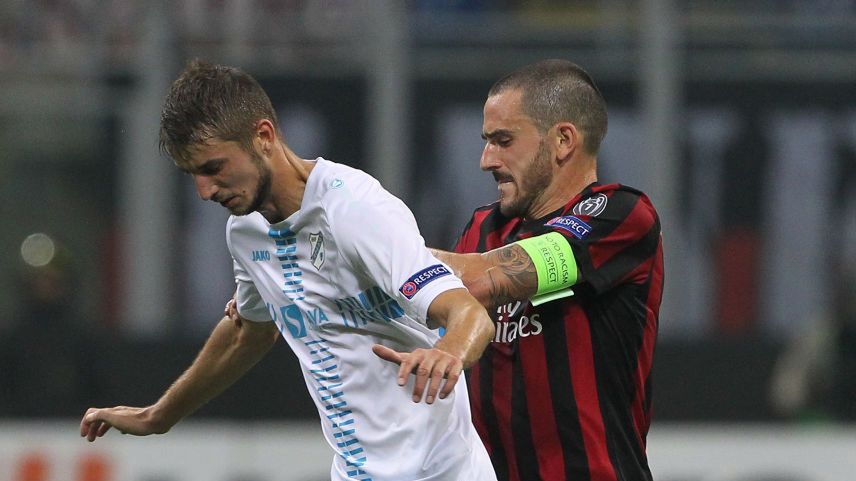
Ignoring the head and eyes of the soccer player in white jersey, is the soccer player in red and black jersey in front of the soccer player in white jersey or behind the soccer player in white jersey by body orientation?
behind

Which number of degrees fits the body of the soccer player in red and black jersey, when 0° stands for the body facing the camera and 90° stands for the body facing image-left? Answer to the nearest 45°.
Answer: approximately 45°

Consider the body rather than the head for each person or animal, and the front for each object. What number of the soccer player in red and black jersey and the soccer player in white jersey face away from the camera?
0

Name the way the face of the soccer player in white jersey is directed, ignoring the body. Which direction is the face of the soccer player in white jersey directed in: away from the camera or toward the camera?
toward the camera

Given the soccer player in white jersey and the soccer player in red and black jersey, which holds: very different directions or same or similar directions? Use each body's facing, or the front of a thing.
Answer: same or similar directions

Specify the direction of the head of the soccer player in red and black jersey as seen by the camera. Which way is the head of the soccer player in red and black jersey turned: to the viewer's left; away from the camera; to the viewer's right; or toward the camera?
to the viewer's left

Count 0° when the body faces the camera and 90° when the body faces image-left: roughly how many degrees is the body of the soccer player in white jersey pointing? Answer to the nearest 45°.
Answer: approximately 45°

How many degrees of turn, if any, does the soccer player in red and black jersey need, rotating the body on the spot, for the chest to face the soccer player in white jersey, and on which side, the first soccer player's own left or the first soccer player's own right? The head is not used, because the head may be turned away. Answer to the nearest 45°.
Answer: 0° — they already face them
